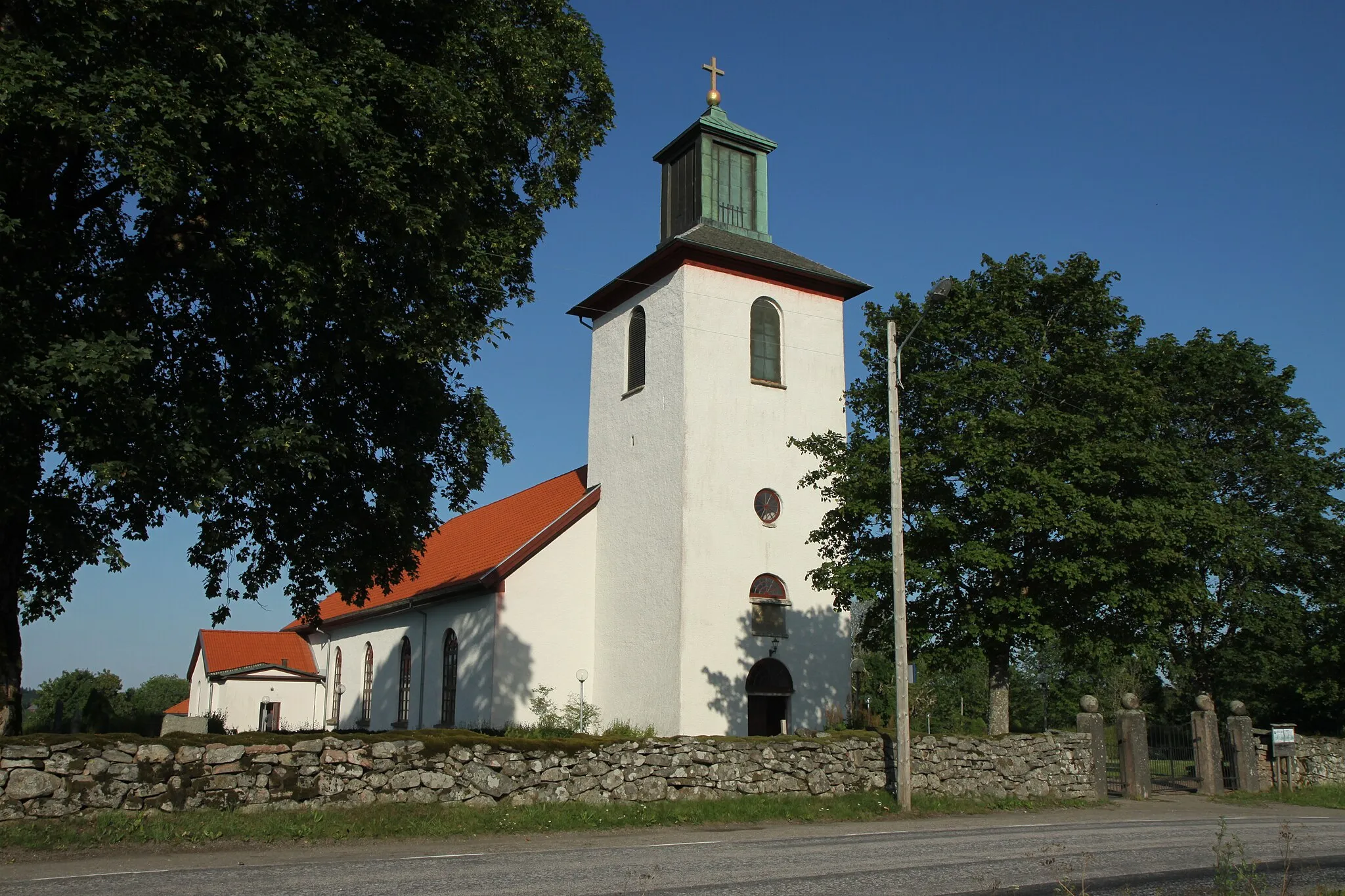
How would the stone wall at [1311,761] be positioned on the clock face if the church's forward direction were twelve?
The stone wall is roughly at 11 o'clock from the church.

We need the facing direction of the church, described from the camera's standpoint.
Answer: facing the viewer and to the right of the viewer

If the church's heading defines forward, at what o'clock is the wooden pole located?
The wooden pole is roughly at 1 o'clock from the church.

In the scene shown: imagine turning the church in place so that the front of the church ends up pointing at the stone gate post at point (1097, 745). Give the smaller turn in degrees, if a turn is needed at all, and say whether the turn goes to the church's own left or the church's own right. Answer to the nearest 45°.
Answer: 0° — it already faces it

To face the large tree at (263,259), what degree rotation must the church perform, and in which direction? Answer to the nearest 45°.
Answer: approximately 90° to its right

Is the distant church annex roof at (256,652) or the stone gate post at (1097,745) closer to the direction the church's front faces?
the stone gate post

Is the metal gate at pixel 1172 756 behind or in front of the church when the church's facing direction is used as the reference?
in front

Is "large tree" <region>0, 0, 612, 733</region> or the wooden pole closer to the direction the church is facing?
the wooden pole

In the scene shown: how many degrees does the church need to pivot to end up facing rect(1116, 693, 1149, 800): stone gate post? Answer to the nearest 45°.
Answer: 0° — it already faces it

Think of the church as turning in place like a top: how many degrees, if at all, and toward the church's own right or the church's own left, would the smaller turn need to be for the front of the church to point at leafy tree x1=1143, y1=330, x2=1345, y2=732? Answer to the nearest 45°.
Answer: approximately 45° to the church's own left

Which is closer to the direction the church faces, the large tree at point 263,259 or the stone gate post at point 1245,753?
the stone gate post

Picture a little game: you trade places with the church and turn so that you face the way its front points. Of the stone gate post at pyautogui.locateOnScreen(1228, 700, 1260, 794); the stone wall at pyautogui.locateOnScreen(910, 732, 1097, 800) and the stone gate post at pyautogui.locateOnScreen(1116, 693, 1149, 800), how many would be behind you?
0

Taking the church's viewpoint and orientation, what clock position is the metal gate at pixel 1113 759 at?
The metal gate is roughly at 11 o'clock from the church.

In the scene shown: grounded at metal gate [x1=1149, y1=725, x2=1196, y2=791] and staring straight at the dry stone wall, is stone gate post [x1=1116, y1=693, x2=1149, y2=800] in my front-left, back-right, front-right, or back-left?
front-left

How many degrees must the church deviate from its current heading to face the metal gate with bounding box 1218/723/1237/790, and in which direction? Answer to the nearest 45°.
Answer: approximately 45° to its left

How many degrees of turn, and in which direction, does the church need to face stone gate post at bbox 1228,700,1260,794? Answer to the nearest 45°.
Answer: approximately 45° to its left
